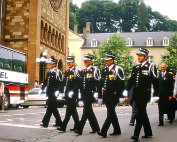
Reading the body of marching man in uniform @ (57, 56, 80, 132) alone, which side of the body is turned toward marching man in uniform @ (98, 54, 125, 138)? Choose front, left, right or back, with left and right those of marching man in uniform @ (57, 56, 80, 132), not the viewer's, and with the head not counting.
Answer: left

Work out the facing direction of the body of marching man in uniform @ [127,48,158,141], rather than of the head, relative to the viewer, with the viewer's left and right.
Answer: facing the viewer and to the left of the viewer

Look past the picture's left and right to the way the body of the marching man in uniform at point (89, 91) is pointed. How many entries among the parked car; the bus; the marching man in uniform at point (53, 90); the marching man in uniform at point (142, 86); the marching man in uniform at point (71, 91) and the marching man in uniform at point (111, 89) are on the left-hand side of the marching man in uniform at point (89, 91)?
2

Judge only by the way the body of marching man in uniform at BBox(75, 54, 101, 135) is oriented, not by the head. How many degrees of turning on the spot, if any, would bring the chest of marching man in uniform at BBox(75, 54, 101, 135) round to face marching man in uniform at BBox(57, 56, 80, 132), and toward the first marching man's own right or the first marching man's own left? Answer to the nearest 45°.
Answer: approximately 90° to the first marching man's own right

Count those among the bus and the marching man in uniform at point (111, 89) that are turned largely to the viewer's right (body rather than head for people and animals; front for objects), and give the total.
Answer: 0

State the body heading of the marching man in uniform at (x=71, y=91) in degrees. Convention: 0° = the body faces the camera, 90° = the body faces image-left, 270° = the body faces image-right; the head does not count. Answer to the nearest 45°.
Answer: approximately 45°

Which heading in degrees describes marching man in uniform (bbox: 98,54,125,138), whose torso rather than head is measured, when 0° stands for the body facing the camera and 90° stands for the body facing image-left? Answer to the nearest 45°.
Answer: approximately 45°

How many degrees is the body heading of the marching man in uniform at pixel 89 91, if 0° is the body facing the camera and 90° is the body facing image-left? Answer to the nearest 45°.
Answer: approximately 45°

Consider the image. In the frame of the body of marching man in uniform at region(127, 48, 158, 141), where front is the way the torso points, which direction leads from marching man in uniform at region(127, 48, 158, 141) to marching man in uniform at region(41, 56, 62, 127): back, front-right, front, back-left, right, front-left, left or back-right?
right

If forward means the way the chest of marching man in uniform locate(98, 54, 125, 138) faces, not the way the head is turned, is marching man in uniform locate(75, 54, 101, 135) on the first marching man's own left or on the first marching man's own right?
on the first marching man's own right

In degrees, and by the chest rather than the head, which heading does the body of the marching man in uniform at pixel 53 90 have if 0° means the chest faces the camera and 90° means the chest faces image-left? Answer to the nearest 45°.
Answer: approximately 45°

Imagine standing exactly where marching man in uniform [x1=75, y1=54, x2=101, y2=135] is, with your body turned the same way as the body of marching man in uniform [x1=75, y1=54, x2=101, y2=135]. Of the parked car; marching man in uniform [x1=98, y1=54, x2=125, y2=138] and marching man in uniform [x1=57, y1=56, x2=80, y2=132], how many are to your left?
1

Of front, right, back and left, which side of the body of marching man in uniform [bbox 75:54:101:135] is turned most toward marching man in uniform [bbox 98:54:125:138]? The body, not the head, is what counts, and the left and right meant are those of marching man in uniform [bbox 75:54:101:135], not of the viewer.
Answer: left
